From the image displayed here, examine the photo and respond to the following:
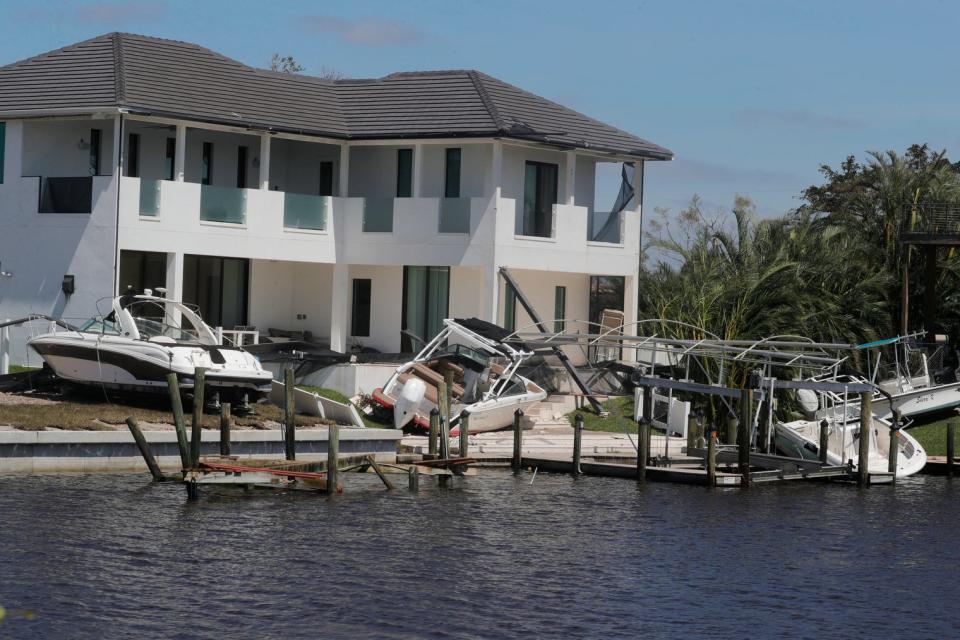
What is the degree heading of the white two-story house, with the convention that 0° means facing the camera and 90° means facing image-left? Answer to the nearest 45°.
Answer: approximately 315°

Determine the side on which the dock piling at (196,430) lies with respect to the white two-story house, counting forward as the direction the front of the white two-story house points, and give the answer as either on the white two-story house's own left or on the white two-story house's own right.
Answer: on the white two-story house's own right

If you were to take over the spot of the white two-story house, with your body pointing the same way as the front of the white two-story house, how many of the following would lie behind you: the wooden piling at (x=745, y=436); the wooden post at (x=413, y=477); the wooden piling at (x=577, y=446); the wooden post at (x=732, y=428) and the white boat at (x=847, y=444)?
0

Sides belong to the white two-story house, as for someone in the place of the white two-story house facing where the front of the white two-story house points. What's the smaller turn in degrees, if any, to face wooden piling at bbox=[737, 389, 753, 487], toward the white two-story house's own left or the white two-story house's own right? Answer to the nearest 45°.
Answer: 0° — it already faces it

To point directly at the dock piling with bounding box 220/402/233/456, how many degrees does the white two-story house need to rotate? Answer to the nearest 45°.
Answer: approximately 45° to its right

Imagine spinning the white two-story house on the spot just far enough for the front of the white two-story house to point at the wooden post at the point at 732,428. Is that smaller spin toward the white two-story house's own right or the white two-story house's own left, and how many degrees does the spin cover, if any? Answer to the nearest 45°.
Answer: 0° — it already faces it

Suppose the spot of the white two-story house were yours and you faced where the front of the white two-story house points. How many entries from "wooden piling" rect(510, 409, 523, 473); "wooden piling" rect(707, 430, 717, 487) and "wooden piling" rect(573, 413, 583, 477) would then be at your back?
0

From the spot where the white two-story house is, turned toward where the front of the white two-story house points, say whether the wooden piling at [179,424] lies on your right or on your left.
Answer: on your right

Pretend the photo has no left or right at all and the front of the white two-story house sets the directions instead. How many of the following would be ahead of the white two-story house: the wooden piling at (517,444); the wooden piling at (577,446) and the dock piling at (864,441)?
3

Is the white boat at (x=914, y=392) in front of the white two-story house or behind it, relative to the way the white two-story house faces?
in front
